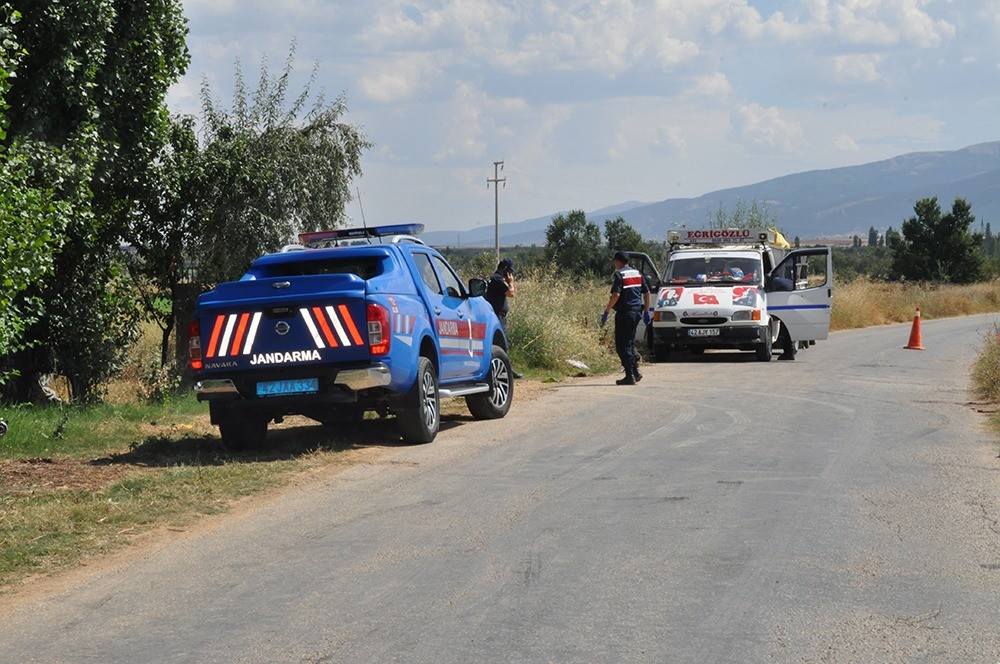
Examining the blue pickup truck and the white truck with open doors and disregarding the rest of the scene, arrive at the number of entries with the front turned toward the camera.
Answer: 1

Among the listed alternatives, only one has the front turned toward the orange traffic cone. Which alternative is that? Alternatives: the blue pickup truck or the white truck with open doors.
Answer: the blue pickup truck

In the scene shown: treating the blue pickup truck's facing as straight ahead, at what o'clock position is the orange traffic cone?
The orange traffic cone is roughly at 12 o'clock from the blue pickup truck.

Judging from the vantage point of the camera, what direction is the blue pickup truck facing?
facing away from the viewer and to the right of the viewer

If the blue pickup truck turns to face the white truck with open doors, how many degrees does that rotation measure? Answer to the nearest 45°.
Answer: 0° — it already faces it

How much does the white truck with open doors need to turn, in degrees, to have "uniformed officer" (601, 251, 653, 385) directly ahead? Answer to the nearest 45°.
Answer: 0° — it already faces them
